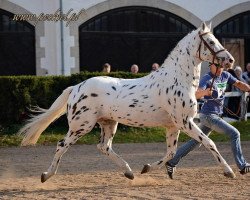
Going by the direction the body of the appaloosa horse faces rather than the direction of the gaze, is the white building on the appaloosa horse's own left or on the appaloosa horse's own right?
on the appaloosa horse's own left

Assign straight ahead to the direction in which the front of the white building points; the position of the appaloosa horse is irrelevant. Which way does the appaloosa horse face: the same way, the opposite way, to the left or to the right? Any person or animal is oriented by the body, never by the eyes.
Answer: to the left

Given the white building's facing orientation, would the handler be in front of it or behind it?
in front

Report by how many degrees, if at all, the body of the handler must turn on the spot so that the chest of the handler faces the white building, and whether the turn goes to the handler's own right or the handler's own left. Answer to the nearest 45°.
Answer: approximately 135° to the handler's own left

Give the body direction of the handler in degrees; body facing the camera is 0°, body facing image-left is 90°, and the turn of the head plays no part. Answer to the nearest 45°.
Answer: approximately 315°

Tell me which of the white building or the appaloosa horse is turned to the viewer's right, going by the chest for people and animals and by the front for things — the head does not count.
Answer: the appaloosa horse

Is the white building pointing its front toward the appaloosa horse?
yes

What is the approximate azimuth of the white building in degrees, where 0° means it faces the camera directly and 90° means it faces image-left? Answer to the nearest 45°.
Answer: approximately 0°

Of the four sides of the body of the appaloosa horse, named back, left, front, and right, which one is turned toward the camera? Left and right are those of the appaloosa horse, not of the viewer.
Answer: right

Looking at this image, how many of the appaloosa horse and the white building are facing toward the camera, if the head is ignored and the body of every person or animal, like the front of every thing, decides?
1
